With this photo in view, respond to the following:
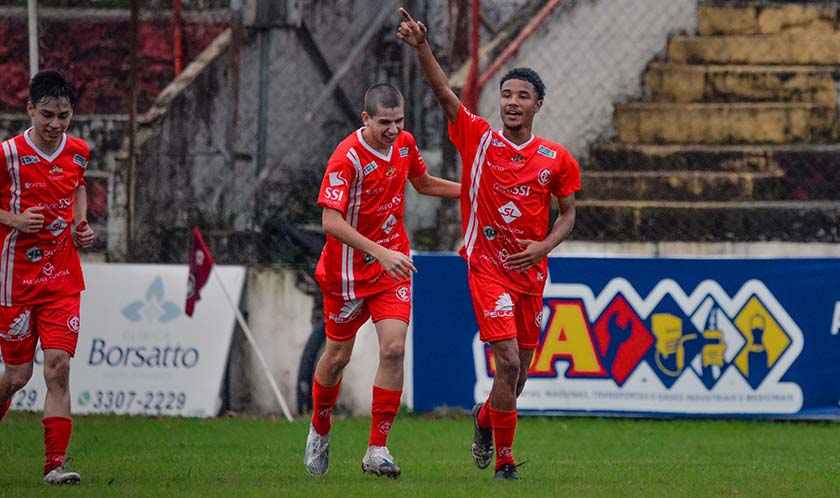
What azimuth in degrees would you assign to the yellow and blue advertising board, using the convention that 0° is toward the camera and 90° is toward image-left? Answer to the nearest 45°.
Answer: approximately 0°

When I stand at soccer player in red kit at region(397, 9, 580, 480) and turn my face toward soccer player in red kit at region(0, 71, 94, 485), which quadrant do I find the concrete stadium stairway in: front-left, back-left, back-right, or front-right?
back-right

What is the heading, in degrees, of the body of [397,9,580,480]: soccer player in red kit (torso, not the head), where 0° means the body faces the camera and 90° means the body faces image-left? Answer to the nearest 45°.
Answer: approximately 0°

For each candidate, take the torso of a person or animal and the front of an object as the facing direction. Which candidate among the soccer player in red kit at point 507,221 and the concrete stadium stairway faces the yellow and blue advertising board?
the concrete stadium stairway

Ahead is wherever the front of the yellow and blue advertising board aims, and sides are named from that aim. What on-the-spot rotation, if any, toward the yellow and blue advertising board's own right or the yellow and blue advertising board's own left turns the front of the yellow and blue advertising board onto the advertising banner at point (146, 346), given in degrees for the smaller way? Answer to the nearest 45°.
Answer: approximately 90° to the yellow and blue advertising board's own right

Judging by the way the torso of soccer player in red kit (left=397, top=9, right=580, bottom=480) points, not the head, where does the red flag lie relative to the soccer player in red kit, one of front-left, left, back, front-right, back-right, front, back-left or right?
back-right
